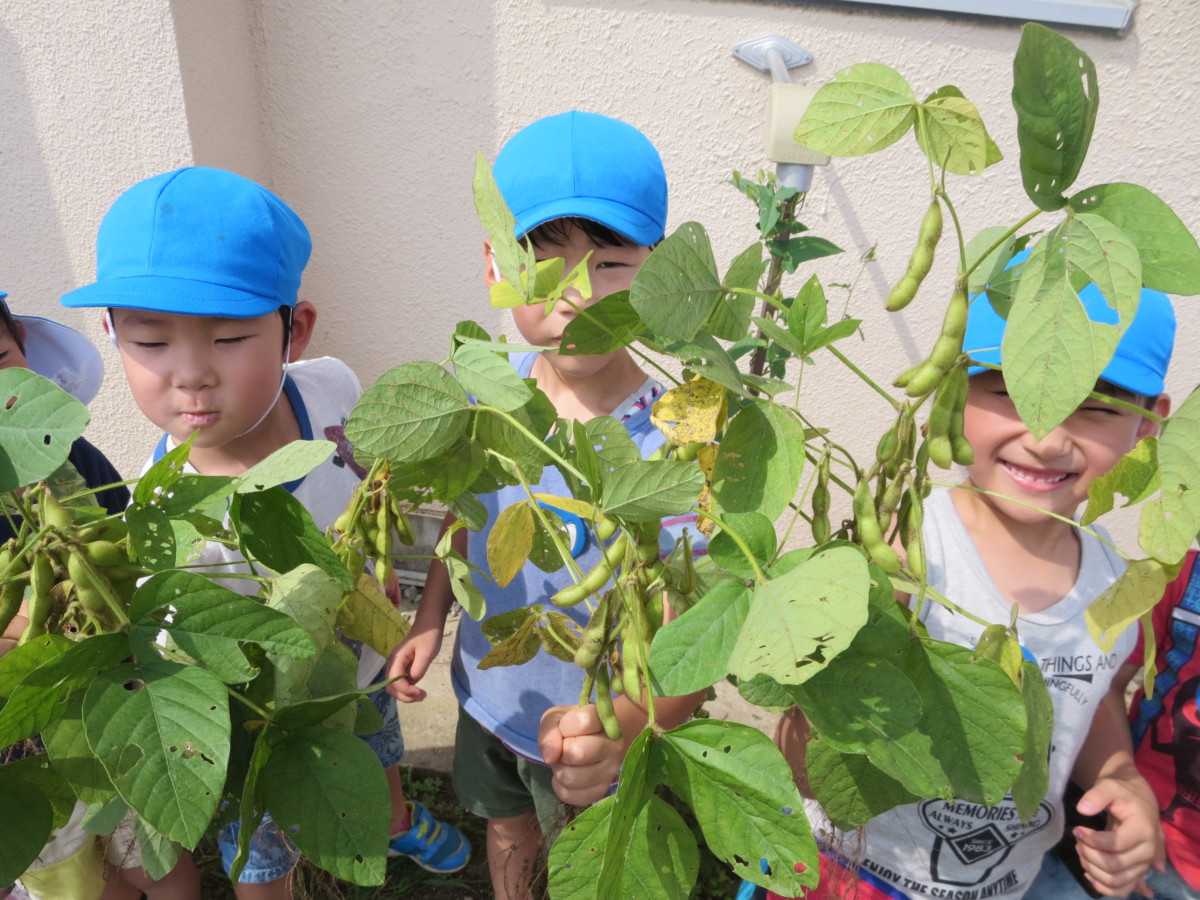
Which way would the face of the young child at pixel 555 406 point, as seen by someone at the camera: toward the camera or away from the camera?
toward the camera

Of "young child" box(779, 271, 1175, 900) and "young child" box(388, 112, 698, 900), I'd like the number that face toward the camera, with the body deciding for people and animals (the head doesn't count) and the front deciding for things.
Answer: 2

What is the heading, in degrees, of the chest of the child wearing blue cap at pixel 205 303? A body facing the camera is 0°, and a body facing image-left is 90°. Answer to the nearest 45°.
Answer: approximately 45°

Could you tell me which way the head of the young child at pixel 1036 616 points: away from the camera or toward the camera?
toward the camera

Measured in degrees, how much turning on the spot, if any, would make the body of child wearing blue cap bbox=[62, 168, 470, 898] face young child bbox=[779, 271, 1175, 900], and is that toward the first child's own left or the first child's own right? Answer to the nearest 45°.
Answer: approximately 90° to the first child's own left

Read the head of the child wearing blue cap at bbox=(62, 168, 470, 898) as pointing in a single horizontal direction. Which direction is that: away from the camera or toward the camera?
toward the camera

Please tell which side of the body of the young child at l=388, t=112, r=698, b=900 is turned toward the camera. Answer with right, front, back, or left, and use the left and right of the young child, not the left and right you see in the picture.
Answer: front
